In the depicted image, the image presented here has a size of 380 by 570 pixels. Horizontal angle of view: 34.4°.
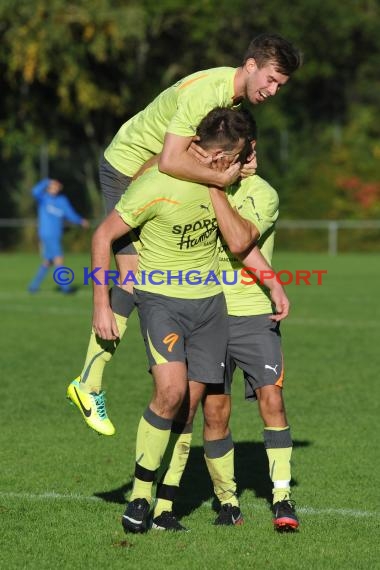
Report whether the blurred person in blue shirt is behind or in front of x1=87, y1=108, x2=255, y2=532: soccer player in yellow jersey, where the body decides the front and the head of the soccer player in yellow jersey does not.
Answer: behind

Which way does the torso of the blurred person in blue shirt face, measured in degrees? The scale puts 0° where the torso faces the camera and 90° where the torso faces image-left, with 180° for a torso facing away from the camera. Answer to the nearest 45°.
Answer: approximately 315°

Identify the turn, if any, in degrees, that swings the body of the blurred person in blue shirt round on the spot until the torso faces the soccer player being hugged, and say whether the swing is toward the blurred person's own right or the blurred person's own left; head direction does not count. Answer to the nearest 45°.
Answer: approximately 45° to the blurred person's own right

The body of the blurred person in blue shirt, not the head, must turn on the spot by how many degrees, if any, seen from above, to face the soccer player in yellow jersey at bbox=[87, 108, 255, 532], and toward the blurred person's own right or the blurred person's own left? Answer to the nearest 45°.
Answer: approximately 45° to the blurred person's own right
